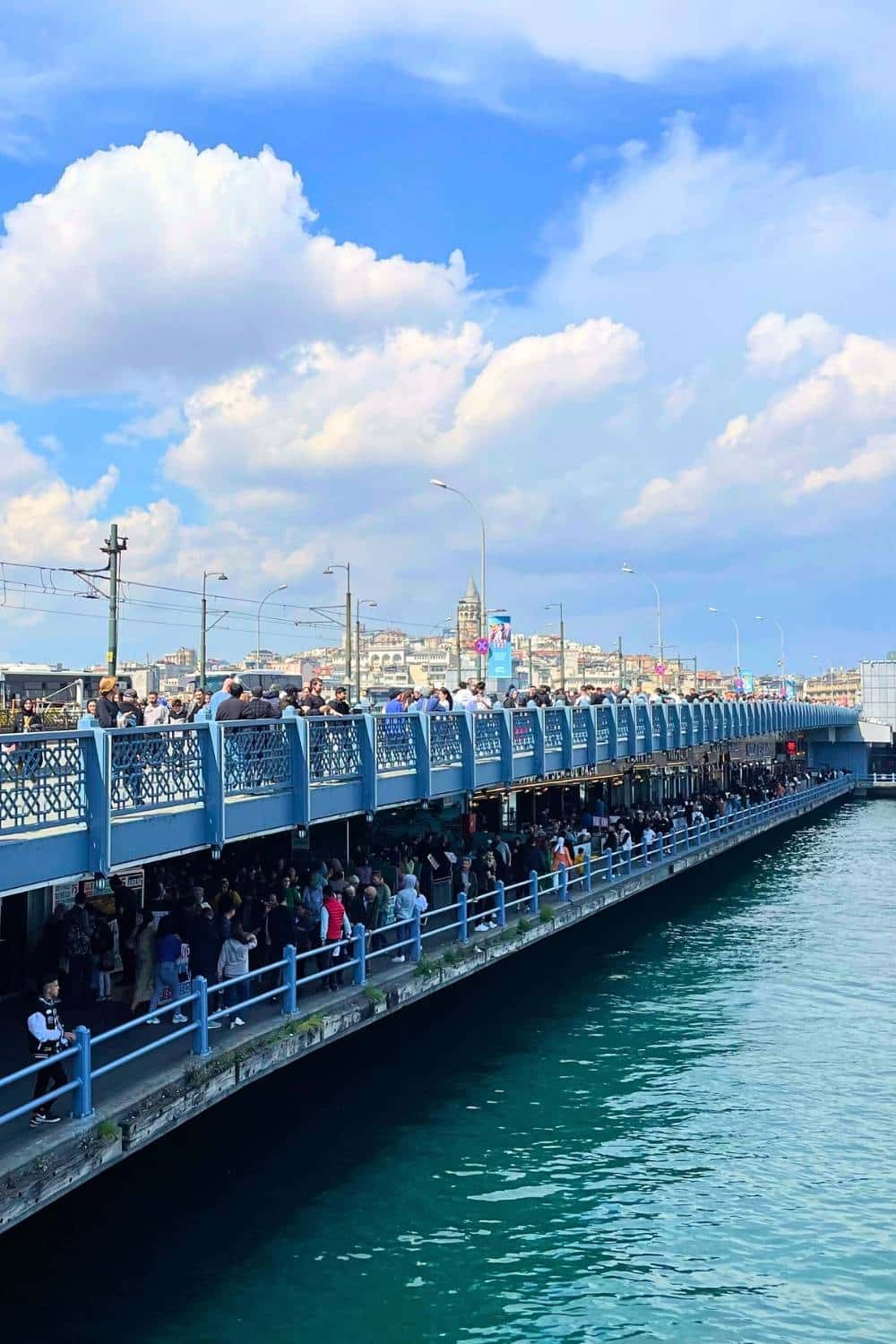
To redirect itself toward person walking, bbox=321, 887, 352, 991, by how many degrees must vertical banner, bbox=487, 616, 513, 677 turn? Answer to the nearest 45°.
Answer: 0° — it already faces them

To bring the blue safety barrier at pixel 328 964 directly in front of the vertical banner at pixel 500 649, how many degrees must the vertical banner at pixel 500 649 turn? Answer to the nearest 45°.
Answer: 0° — it already faces it

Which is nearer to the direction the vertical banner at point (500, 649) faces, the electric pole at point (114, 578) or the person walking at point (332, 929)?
the person walking

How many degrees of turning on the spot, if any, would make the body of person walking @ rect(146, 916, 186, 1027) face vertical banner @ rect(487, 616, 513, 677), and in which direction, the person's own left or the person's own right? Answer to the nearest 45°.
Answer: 0° — they already face it

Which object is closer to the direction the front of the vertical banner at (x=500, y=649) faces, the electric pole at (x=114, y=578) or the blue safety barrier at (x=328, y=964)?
the blue safety barrier

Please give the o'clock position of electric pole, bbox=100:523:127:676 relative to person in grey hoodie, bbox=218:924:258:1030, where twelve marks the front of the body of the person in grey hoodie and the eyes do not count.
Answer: The electric pole is roughly at 10 o'clock from the person in grey hoodie.

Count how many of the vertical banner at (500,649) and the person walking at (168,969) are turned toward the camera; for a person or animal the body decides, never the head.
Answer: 1

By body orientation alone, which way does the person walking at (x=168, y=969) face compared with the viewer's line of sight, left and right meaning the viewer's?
facing away from the viewer and to the right of the viewer

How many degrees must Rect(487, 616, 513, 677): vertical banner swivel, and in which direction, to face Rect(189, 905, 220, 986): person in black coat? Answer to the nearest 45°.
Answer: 0° — it already faces them

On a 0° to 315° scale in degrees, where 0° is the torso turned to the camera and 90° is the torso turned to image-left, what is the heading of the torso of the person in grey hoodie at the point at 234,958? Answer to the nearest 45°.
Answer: approximately 225°
